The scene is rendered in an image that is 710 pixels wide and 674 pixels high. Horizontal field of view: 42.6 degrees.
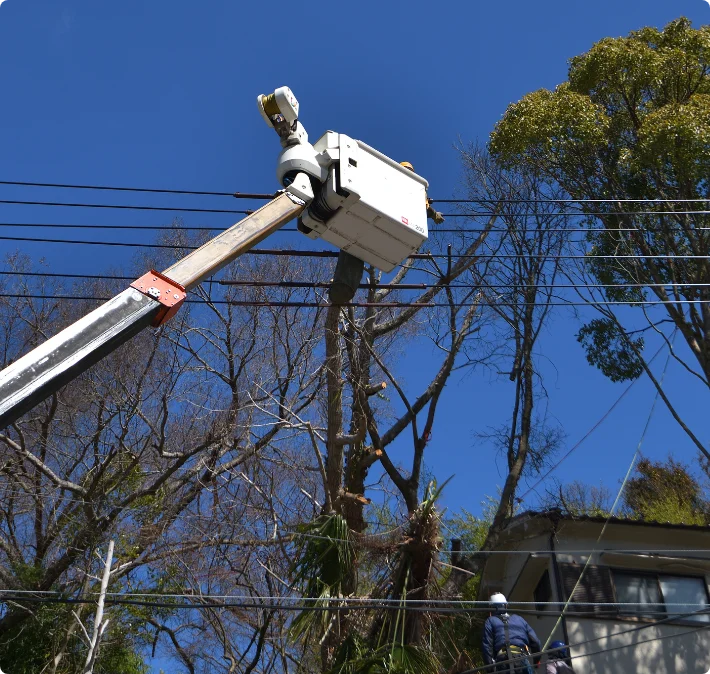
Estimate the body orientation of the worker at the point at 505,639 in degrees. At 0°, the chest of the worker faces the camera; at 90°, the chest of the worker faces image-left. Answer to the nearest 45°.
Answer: approximately 180°
